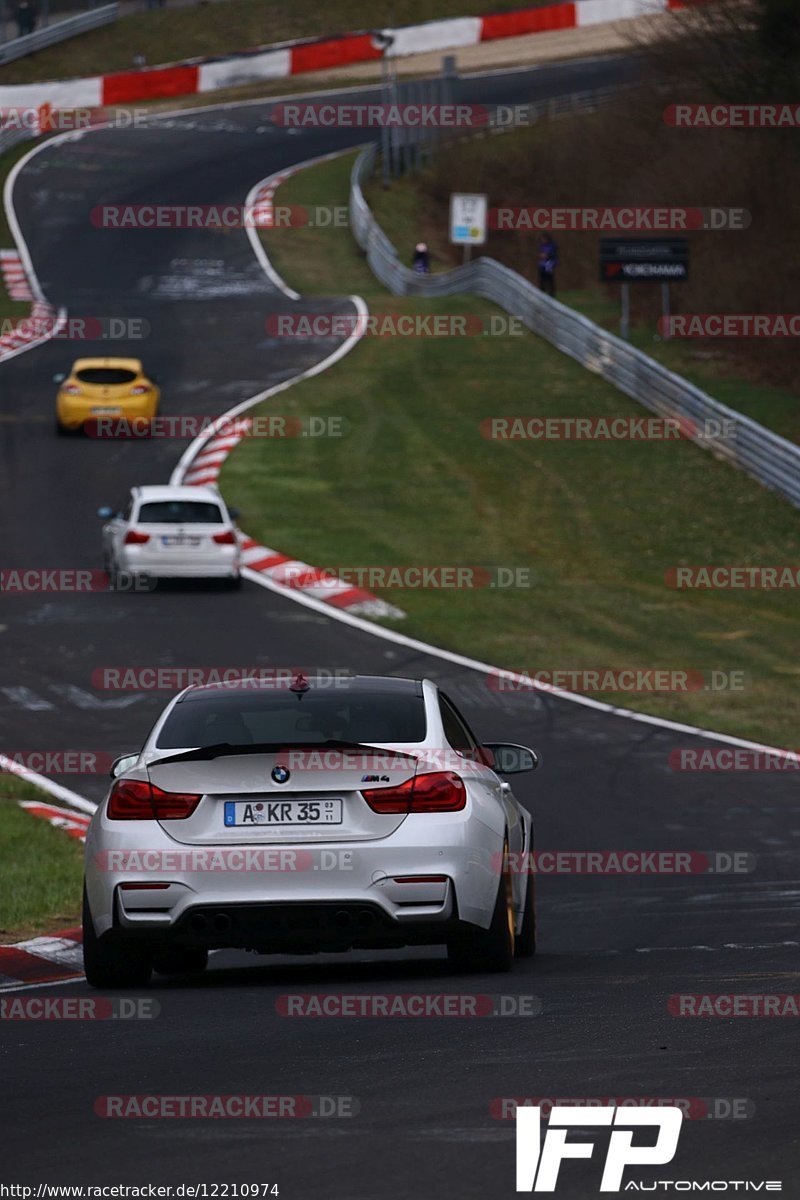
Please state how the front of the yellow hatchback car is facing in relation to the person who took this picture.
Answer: facing away from the viewer

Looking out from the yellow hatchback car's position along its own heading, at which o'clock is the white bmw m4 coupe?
The white bmw m4 coupe is roughly at 6 o'clock from the yellow hatchback car.

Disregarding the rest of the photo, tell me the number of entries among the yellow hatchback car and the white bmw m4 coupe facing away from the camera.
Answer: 2

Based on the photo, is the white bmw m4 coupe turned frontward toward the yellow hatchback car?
yes

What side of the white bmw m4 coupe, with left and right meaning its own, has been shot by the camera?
back

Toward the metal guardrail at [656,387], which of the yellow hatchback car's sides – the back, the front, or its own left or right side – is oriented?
right

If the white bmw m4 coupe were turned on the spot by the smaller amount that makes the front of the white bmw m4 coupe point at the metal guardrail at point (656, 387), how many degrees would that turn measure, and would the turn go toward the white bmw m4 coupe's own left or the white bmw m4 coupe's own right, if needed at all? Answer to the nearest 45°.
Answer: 0° — it already faces it
